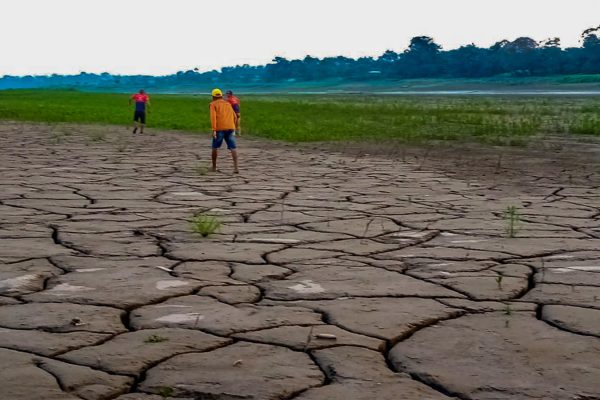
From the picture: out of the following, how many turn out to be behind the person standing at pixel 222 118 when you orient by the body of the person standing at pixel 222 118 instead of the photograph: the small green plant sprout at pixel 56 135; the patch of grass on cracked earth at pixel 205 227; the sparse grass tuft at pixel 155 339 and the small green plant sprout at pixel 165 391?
3

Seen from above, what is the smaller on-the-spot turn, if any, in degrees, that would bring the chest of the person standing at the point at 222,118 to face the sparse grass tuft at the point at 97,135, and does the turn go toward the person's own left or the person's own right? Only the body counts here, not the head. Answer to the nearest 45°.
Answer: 0° — they already face it

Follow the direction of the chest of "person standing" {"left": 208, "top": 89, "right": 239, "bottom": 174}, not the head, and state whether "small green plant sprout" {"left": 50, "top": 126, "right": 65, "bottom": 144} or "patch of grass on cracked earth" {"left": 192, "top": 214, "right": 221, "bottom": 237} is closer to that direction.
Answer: the small green plant sprout

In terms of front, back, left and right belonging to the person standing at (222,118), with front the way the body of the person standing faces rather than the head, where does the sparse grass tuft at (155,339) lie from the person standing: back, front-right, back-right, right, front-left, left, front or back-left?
back

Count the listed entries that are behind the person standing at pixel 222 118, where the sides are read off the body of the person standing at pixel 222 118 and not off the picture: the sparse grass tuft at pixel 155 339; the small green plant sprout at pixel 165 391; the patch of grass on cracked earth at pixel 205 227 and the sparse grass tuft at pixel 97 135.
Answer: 3

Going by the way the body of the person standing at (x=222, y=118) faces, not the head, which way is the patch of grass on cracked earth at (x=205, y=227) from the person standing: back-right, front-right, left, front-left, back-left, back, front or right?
back

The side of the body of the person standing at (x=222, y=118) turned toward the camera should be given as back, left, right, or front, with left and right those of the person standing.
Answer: back

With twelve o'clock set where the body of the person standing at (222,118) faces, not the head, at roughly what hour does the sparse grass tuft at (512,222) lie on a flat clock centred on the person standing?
The sparse grass tuft is roughly at 5 o'clock from the person standing.

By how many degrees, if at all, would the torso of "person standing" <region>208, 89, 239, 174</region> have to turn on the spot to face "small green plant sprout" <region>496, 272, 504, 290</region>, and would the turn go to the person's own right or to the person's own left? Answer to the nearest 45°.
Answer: approximately 180°

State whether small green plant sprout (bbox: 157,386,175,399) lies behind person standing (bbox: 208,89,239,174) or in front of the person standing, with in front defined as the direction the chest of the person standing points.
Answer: behind
